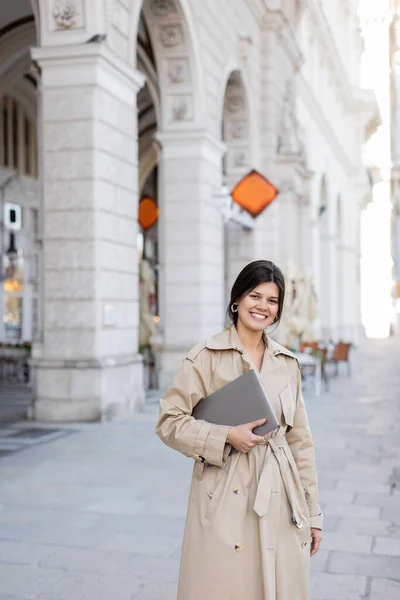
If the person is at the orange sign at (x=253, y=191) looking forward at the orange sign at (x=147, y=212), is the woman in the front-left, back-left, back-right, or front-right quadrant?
back-left

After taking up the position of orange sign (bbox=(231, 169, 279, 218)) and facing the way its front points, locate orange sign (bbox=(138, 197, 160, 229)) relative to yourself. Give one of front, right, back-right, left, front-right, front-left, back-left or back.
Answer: back-right

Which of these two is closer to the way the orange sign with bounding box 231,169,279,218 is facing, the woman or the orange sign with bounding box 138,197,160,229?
the woman

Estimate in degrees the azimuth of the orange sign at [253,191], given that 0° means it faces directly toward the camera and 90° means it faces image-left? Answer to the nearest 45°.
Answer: approximately 0°

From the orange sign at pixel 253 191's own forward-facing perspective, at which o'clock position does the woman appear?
The woman is roughly at 12 o'clock from the orange sign.
